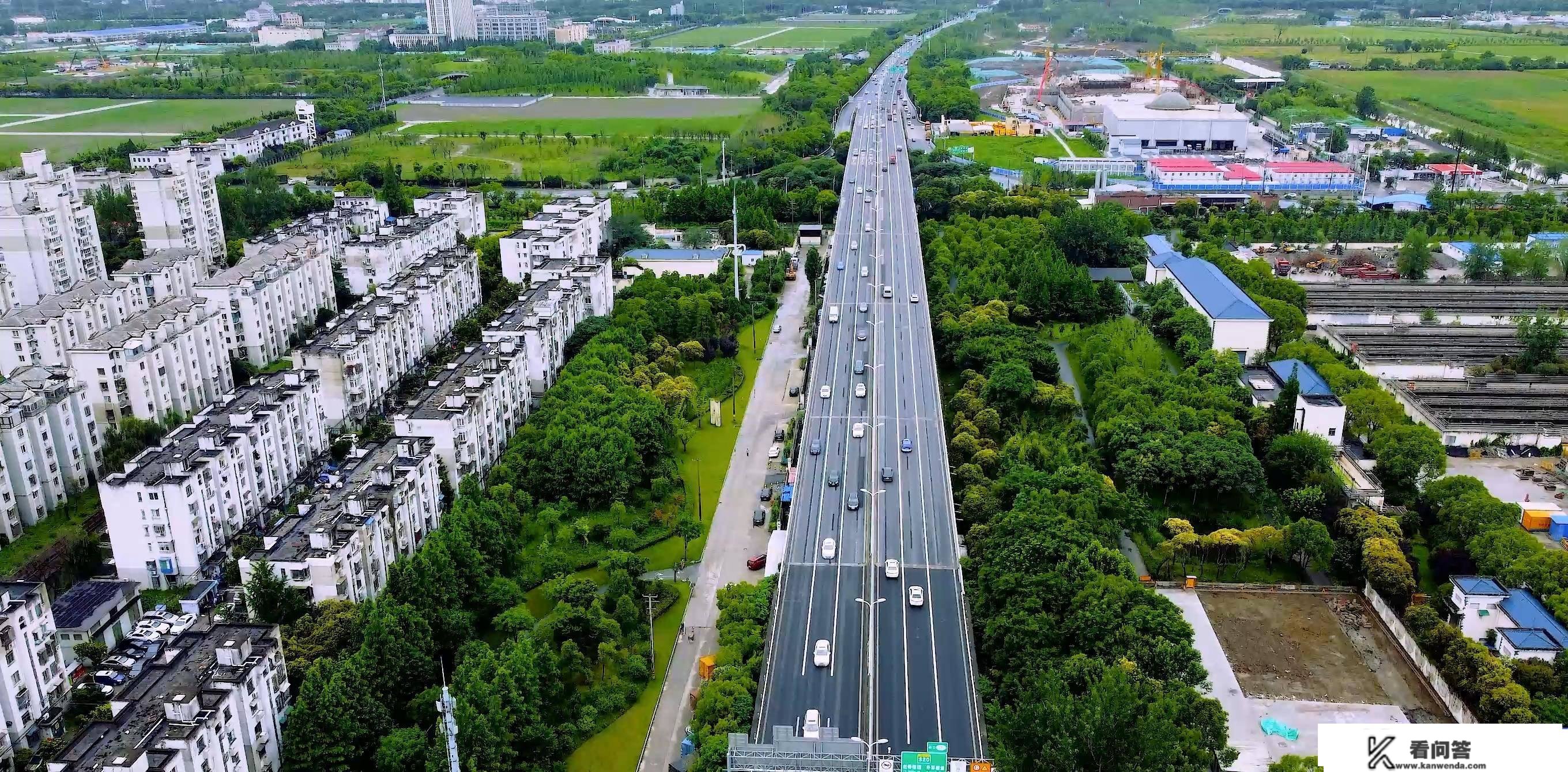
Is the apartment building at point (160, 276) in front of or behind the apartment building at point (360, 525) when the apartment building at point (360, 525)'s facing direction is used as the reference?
behind

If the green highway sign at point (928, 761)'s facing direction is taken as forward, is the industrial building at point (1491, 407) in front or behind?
behind

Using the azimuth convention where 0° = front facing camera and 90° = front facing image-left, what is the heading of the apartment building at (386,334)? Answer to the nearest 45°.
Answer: approximately 315°

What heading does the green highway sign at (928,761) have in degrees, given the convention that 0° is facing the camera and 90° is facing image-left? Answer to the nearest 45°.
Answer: approximately 0°
